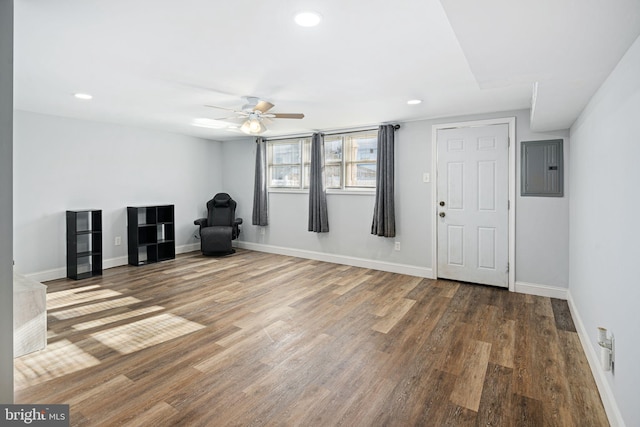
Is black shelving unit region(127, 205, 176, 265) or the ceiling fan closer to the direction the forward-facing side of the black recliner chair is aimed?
the ceiling fan

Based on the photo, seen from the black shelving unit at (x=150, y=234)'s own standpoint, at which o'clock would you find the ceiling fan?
The ceiling fan is roughly at 1 o'clock from the black shelving unit.

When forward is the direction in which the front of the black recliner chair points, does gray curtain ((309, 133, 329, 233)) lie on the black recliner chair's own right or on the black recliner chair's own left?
on the black recliner chair's own left

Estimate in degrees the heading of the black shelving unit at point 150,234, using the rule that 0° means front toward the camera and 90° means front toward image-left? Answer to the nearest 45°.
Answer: approximately 315°

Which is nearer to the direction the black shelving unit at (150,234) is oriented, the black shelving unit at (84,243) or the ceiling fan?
the ceiling fan

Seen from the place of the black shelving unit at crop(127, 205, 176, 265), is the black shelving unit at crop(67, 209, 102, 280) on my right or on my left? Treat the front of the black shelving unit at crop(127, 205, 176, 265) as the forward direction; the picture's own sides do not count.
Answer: on my right

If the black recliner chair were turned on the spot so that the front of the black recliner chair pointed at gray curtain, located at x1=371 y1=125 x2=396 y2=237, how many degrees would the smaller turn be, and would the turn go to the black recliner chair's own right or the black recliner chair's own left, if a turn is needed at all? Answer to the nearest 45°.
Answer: approximately 45° to the black recliner chair's own left

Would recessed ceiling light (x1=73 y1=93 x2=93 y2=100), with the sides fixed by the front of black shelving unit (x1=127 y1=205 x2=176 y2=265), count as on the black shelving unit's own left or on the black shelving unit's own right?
on the black shelving unit's own right

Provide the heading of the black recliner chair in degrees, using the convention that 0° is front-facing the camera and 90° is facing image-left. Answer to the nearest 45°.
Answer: approximately 0°
